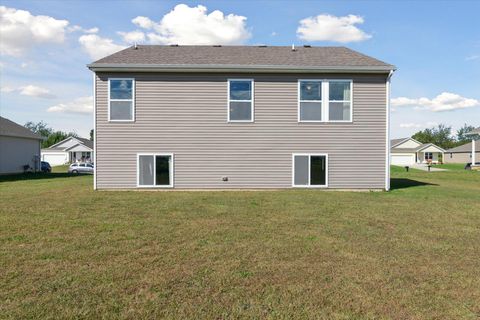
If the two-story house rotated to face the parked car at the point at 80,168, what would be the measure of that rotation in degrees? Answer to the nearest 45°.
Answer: approximately 45° to its left

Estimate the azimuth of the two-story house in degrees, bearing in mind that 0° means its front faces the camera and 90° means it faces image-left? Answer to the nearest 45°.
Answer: approximately 180°
